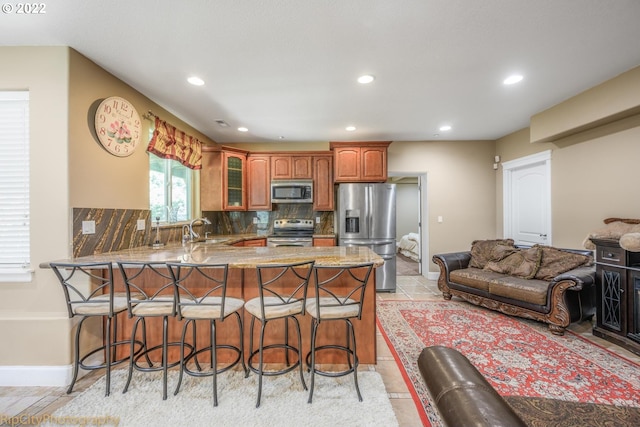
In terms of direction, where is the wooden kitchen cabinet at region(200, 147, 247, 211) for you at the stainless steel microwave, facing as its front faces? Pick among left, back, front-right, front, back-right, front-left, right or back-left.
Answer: right

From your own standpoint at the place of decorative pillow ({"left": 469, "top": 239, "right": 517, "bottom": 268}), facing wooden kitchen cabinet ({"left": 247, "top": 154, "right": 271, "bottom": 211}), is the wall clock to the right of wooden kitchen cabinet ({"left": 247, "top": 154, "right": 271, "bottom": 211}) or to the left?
left

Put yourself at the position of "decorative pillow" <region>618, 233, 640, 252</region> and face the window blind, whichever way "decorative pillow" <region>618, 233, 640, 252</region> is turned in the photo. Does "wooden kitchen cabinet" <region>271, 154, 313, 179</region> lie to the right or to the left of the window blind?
right

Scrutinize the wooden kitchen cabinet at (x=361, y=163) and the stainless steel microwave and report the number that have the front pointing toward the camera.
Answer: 2

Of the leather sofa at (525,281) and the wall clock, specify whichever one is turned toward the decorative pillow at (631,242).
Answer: the wall clock

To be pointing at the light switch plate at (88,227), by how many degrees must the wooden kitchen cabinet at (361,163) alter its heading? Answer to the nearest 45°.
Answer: approximately 45° to its right

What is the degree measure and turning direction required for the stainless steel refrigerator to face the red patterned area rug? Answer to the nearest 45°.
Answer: approximately 45° to its left

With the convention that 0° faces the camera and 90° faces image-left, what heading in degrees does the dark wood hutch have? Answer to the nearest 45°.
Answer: approximately 45°

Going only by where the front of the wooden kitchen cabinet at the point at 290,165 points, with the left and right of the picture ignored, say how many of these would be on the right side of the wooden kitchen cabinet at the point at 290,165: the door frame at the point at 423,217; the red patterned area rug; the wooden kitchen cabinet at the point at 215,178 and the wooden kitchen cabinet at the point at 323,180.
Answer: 1

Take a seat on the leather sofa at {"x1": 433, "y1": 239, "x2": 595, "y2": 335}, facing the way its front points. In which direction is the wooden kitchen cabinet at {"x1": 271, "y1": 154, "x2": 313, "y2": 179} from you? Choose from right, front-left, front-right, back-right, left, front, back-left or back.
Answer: front-right

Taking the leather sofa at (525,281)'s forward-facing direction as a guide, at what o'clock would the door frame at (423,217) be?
The door frame is roughly at 3 o'clock from the leather sofa.

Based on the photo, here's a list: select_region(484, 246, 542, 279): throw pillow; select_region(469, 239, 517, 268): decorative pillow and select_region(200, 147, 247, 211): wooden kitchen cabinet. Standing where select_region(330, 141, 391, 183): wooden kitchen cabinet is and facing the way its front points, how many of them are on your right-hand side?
1

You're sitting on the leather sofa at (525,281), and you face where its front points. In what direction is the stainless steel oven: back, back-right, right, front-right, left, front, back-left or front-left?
front-right

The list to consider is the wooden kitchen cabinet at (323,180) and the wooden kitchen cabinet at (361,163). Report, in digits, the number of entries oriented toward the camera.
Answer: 2

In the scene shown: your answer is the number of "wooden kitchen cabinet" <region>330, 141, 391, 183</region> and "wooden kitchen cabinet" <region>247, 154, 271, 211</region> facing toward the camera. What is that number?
2

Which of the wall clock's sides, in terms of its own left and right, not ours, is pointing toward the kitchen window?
left

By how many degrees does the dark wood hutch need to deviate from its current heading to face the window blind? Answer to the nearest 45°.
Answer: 0° — it already faces it

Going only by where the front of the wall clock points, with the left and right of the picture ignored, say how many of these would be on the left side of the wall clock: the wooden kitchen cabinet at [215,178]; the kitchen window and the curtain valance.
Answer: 3
